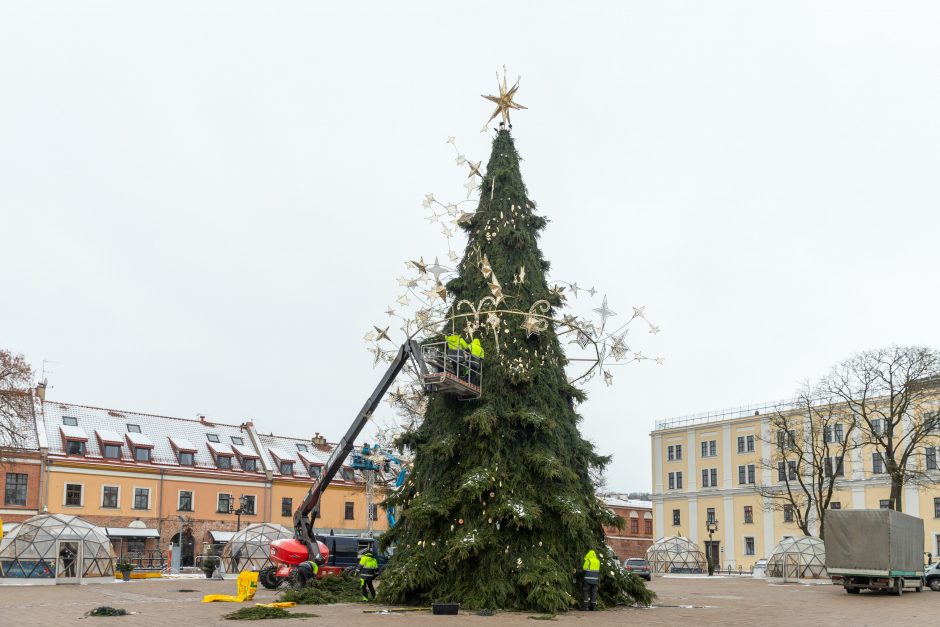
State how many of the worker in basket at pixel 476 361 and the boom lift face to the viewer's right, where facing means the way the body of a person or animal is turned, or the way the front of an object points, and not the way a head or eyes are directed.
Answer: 1

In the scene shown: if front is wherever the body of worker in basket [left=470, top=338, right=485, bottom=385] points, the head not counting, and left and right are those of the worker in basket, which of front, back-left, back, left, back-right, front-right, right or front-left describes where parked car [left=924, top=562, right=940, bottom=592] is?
front-right

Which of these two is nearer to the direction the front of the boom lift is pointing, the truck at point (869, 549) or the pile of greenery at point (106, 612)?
the truck

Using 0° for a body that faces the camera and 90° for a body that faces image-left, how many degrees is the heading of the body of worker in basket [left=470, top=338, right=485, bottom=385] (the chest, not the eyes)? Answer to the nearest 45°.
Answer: approximately 180°

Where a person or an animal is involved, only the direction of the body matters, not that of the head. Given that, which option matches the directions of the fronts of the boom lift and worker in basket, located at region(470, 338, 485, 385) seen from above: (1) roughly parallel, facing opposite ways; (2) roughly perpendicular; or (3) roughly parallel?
roughly perpendicular

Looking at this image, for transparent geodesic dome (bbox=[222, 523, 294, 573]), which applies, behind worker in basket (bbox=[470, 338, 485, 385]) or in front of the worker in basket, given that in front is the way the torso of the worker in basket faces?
in front

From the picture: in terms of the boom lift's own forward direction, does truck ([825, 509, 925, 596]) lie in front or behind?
in front

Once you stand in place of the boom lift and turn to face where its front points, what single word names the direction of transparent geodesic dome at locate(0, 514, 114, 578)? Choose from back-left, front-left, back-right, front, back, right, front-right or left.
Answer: back-left

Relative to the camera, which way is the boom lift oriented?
to the viewer's right

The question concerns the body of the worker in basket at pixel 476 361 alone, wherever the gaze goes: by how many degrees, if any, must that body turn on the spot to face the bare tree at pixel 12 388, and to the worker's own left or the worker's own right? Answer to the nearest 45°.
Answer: approximately 45° to the worker's own left
